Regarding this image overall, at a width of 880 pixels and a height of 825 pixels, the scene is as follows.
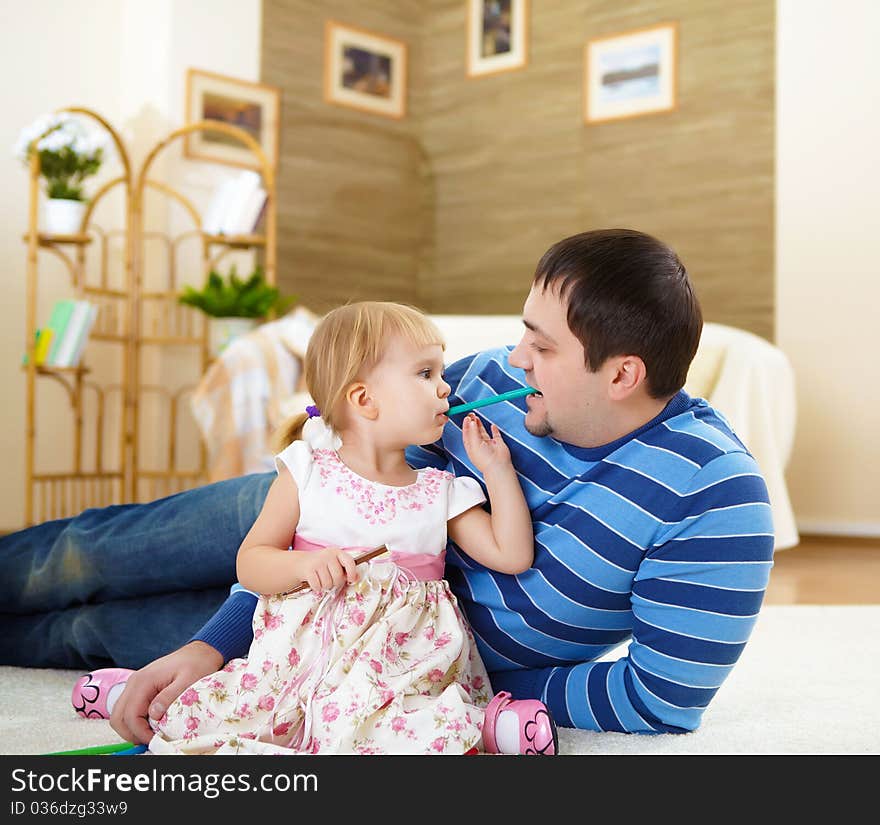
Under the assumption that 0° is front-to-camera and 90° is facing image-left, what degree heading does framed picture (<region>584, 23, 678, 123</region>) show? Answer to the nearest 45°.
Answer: approximately 45°

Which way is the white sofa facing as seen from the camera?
toward the camera

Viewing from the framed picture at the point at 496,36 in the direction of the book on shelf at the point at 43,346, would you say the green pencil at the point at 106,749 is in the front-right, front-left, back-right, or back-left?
front-left

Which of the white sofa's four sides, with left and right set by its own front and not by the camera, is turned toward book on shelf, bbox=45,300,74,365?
right

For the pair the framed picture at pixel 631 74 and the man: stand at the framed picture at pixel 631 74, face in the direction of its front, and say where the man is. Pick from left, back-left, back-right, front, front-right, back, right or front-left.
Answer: front-left

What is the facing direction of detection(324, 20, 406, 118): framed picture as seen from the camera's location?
facing the viewer and to the right of the viewer

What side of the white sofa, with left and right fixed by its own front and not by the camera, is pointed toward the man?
front

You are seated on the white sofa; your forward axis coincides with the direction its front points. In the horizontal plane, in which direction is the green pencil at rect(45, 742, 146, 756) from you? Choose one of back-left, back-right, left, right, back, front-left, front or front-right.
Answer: front

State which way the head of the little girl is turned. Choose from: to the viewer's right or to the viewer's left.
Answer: to the viewer's right

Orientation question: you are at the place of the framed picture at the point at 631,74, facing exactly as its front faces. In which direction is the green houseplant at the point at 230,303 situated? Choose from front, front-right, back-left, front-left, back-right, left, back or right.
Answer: front

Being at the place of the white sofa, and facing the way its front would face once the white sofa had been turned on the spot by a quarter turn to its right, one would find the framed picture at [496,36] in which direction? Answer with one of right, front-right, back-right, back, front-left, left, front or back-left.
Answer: right

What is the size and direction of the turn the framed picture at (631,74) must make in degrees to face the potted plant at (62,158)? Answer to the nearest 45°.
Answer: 0° — it already faces it

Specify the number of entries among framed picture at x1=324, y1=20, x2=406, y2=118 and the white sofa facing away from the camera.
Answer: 0
